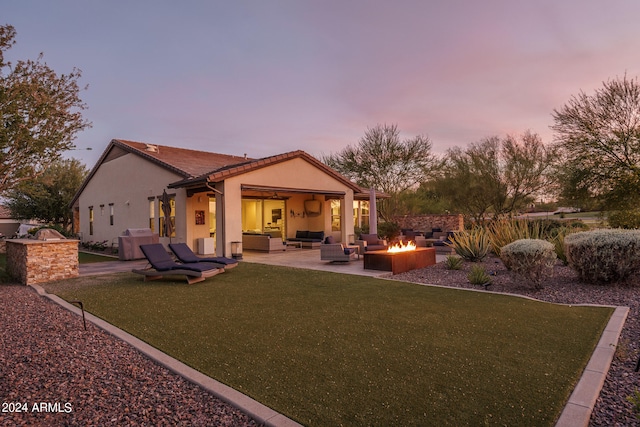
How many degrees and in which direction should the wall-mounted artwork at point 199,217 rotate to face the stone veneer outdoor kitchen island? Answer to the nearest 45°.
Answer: approximately 45° to its right

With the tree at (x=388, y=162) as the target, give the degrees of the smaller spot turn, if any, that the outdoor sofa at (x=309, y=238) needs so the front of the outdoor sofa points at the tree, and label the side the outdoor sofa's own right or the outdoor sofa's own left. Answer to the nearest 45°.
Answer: approximately 180°

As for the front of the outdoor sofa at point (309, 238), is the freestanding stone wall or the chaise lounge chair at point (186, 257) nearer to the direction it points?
the chaise lounge chair

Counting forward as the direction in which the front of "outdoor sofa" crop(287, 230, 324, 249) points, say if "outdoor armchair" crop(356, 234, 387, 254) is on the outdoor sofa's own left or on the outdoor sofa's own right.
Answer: on the outdoor sofa's own left

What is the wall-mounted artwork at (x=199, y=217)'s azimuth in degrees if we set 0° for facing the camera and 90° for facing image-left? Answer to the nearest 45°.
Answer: approximately 0°
